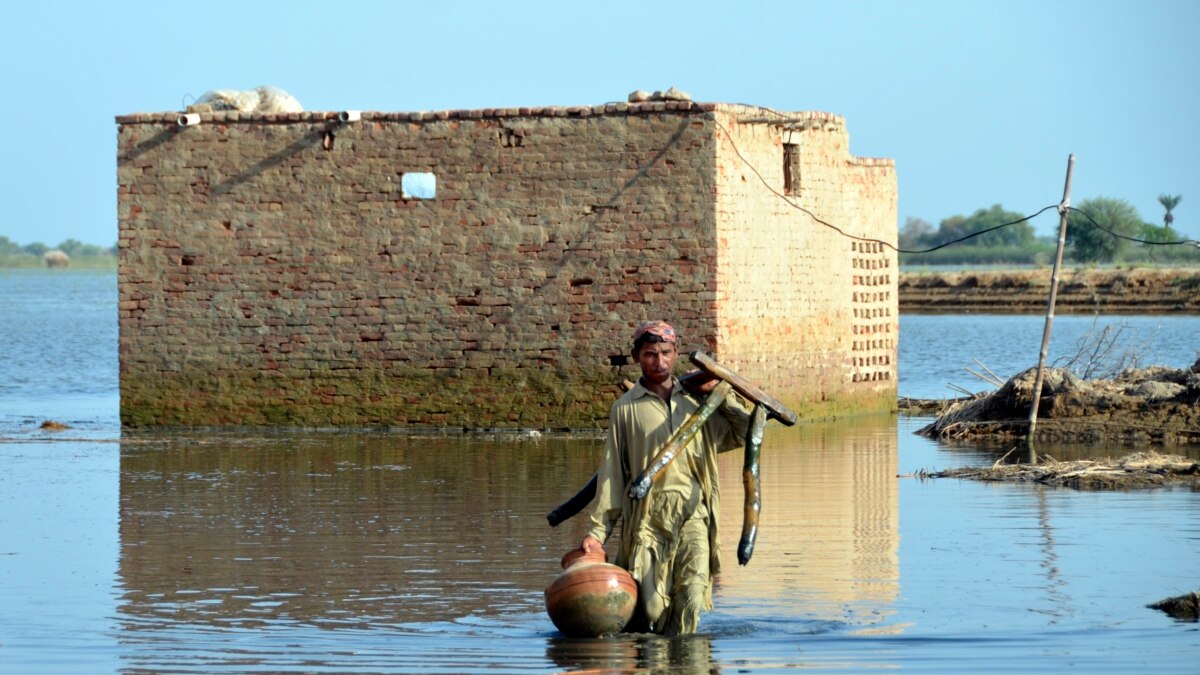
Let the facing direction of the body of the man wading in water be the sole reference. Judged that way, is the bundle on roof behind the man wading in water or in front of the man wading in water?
behind

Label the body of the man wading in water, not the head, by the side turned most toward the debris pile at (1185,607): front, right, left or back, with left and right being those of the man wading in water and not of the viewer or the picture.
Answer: left

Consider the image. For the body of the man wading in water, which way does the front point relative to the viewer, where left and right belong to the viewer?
facing the viewer

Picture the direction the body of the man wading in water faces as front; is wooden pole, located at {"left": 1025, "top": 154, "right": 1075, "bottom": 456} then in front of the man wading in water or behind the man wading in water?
behind

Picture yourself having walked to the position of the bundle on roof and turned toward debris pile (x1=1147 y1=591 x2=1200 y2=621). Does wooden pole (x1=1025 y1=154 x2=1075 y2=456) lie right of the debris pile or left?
left

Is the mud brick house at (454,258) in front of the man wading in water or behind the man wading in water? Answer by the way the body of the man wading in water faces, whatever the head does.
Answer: behind

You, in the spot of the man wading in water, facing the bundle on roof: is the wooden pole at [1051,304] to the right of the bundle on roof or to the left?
right
